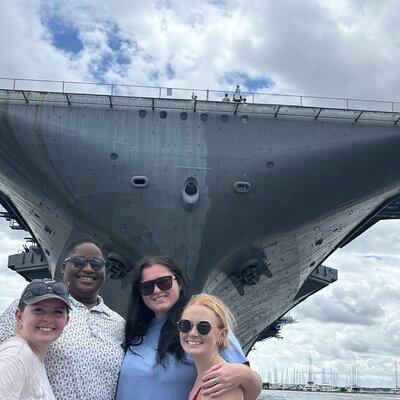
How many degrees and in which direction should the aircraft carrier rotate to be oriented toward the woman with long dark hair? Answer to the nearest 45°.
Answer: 0° — it already faces them

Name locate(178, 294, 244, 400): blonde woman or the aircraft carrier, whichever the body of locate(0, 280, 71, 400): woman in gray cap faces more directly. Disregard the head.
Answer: the blonde woman

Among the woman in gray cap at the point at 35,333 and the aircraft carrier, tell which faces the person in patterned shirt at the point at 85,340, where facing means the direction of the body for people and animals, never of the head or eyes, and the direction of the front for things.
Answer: the aircraft carrier

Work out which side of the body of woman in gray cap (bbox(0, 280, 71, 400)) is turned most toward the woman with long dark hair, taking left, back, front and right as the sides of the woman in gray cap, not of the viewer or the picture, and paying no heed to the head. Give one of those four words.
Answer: left

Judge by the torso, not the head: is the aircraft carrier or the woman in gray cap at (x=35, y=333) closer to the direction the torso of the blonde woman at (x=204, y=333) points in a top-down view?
the woman in gray cap

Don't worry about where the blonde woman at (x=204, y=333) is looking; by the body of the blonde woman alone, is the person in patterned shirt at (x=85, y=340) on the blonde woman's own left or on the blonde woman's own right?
on the blonde woman's own right

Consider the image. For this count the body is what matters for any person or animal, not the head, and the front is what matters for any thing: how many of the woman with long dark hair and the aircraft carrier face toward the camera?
2

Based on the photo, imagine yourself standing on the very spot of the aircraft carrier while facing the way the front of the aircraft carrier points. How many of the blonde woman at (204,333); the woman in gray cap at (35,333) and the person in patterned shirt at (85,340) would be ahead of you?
3

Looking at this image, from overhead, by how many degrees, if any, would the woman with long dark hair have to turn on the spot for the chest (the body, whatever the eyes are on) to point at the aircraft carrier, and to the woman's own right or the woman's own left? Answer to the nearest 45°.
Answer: approximately 180°

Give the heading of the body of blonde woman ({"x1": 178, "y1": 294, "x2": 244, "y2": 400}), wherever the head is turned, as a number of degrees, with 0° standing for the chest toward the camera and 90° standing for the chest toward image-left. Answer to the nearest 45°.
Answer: approximately 45°

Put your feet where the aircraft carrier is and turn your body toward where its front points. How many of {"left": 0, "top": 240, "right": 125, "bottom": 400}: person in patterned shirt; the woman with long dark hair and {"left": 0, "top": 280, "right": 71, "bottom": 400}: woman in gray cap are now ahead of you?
3

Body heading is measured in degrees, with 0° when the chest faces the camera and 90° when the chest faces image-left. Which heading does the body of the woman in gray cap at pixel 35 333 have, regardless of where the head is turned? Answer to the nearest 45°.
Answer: approximately 315°

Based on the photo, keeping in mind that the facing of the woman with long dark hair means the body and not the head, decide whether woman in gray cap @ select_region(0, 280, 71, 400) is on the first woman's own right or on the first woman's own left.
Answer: on the first woman's own right
